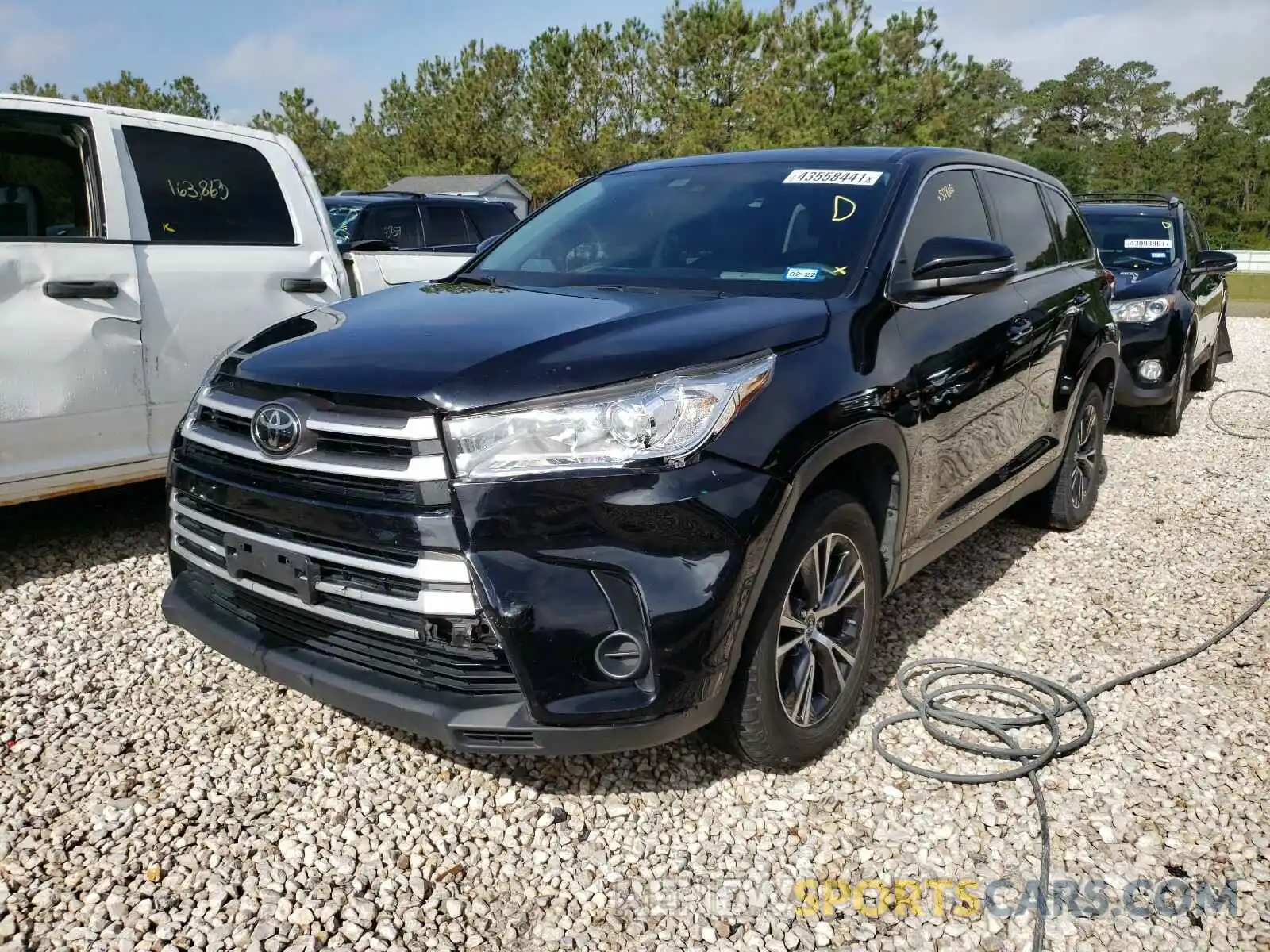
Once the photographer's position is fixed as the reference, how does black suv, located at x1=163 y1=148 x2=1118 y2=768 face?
facing the viewer and to the left of the viewer

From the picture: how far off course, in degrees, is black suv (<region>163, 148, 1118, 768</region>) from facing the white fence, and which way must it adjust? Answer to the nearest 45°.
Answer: approximately 180°

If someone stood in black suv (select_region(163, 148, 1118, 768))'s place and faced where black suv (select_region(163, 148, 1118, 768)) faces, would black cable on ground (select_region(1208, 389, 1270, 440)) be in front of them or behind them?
behind

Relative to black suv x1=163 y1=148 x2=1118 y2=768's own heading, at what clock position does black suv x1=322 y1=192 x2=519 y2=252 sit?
black suv x1=322 y1=192 x2=519 y2=252 is roughly at 4 o'clock from black suv x1=163 y1=148 x2=1118 y2=768.

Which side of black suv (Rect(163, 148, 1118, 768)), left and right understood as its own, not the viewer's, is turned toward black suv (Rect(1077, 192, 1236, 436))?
back
